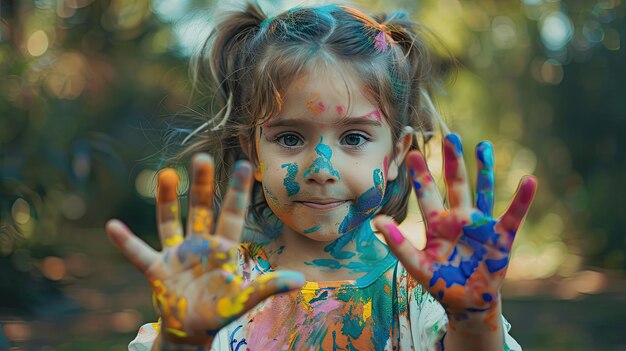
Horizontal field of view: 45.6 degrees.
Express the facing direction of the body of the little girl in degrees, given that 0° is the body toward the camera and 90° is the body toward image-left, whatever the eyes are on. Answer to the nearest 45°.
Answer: approximately 0°

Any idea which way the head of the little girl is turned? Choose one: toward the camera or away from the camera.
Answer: toward the camera
